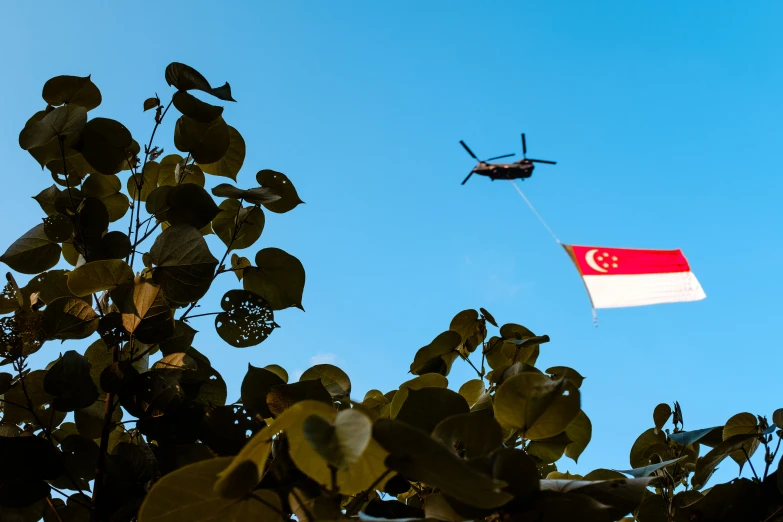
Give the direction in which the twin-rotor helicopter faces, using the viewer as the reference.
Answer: facing to the left of the viewer
